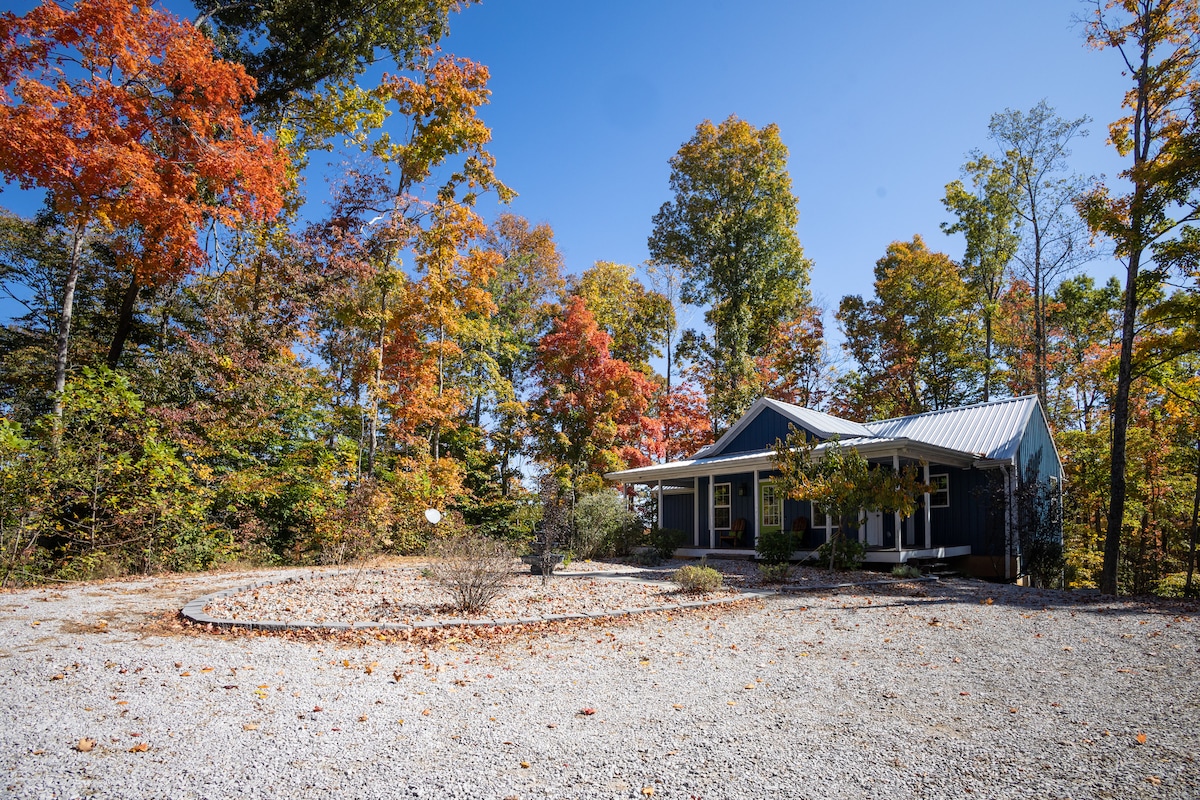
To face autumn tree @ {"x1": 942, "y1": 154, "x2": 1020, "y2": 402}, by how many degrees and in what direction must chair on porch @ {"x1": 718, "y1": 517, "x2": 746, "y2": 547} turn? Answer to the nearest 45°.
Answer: approximately 180°

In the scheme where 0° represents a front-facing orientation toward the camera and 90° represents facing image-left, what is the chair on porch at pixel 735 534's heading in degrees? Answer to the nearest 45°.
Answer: approximately 45°

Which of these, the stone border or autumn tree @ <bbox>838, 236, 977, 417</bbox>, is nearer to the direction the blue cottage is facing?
the stone border

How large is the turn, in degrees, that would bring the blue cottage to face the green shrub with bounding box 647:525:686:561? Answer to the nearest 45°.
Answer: approximately 45° to its right

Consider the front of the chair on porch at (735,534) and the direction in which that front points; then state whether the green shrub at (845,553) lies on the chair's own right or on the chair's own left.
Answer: on the chair's own left

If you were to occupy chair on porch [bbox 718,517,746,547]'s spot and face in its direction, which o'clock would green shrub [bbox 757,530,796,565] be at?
The green shrub is roughly at 10 o'clock from the chair on porch.

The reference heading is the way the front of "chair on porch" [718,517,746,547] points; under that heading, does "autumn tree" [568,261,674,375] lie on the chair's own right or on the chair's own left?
on the chair's own right

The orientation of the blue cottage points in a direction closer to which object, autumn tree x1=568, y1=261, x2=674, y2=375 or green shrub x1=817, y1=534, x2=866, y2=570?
the green shrub

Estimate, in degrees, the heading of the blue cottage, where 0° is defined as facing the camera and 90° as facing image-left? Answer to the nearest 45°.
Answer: approximately 45°
